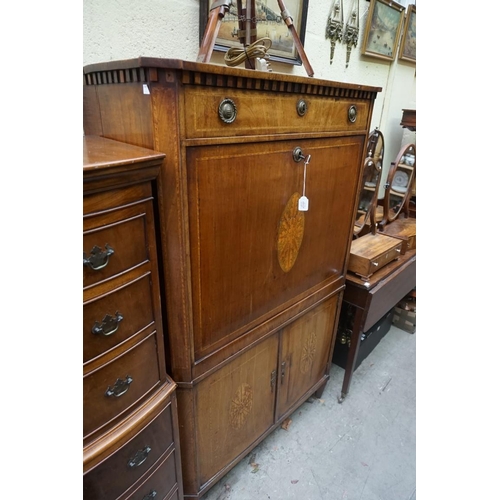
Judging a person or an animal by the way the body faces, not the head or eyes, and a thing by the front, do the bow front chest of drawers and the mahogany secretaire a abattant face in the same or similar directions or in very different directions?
same or similar directions

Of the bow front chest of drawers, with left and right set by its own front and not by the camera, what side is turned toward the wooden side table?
left

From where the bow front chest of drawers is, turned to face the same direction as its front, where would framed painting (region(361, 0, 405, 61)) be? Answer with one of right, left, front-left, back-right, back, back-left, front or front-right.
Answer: left

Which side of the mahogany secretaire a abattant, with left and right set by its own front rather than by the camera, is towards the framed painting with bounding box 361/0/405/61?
left

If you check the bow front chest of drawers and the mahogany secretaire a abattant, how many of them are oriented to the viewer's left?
0

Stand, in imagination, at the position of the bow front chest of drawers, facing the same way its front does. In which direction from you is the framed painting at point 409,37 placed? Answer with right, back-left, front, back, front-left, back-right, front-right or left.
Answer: left

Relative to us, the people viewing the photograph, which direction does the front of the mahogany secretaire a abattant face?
facing the viewer and to the right of the viewer

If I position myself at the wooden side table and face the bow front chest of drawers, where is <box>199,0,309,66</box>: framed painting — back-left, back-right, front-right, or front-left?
front-right
